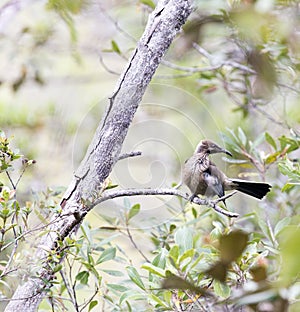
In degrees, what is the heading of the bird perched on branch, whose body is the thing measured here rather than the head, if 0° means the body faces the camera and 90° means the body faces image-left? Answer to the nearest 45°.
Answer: approximately 90°
